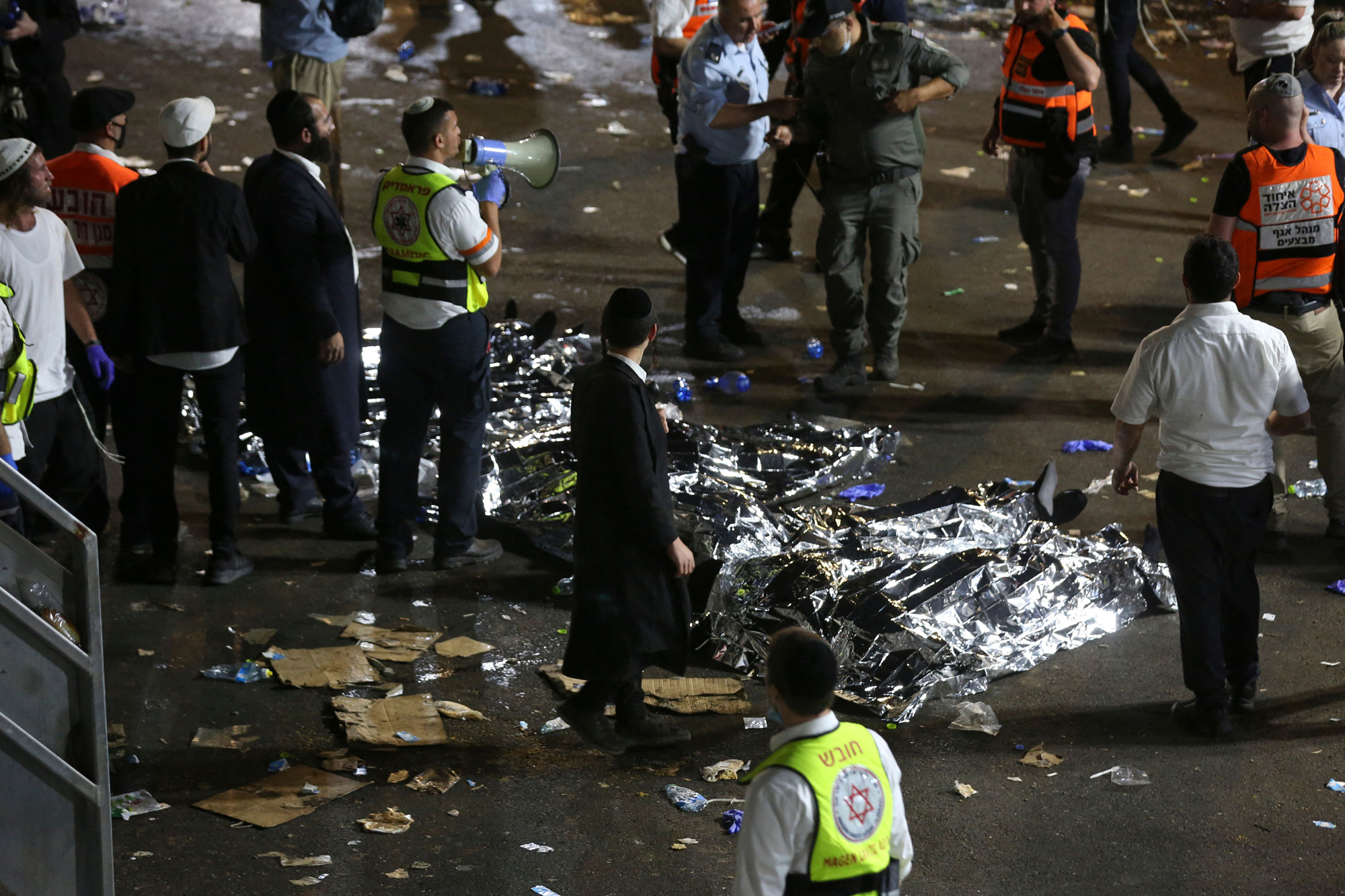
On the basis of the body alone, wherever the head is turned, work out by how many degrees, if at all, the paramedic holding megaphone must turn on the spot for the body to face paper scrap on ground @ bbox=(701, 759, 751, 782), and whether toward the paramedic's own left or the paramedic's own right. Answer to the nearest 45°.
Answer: approximately 90° to the paramedic's own right

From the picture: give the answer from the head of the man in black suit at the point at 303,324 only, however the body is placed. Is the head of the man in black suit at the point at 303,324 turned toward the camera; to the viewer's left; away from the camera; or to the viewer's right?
to the viewer's right

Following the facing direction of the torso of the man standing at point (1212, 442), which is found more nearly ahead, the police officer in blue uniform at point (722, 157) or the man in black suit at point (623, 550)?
the police officer in blue uniform

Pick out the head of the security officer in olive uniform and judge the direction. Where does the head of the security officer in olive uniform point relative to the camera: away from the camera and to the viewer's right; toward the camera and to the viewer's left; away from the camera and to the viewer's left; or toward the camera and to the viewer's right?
toward the camera and to the viewer's left

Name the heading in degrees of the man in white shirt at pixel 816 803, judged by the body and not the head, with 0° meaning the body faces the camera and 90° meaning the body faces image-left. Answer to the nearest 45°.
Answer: approximately 135°

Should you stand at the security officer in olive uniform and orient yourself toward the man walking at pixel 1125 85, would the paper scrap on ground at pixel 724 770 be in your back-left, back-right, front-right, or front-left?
back-right

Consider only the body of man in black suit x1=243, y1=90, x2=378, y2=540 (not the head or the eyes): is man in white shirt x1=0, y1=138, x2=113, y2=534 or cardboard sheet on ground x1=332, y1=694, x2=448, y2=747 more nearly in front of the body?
the cardboard sheet on ground

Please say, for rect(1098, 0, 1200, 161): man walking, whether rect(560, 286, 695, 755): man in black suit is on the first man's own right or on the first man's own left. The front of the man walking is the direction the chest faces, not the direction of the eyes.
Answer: on the first man's own left

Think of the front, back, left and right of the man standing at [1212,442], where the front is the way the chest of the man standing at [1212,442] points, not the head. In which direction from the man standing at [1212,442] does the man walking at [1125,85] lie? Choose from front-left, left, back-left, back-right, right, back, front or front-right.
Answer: front
